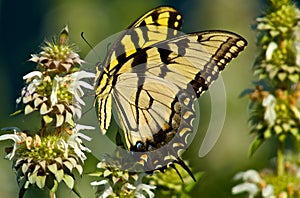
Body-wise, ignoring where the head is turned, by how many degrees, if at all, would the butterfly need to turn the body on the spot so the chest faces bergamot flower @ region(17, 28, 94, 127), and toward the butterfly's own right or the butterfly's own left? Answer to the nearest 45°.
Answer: approximately 45° to the butterfly's own left

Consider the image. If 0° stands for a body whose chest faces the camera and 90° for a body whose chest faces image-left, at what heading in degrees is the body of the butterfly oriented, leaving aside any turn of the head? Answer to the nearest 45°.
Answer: approximately 90°

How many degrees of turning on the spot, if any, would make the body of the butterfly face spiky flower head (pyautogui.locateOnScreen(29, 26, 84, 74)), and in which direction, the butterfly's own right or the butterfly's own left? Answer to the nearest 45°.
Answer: approximately 45° to the butterfly's own left
